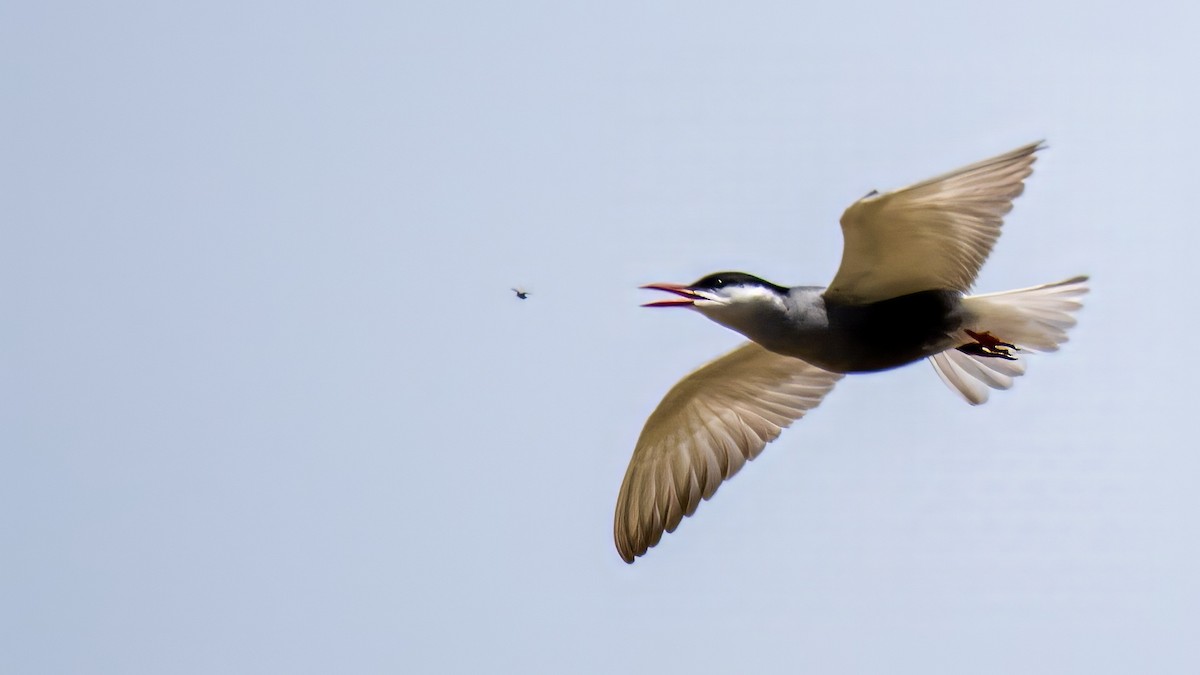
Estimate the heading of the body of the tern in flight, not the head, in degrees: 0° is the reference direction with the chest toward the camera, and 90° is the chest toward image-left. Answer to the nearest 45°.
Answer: approximately 90°
